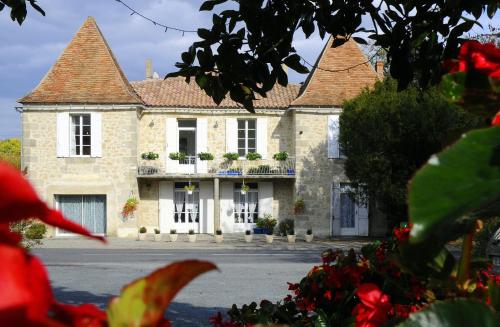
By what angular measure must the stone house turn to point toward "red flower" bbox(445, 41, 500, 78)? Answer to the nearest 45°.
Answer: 0° — it already faces it

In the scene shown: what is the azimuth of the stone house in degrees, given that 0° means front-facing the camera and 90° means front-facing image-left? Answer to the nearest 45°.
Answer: approximately 0°

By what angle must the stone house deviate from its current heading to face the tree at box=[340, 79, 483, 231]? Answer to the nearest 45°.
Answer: approximately 45° to its left
